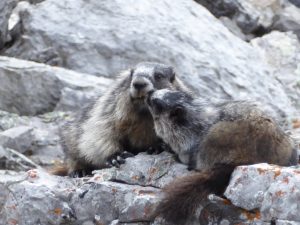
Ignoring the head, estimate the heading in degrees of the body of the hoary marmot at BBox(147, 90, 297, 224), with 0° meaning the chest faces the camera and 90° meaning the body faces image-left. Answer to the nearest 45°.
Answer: approximately 90°

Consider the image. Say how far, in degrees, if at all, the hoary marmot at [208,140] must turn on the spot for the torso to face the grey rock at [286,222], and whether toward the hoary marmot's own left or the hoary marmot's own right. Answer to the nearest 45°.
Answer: approximately 135° to the hoary marmot's own left

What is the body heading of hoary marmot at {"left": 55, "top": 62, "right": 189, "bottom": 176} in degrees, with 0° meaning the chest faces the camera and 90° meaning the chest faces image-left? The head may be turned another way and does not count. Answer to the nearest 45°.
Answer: approximately 315°

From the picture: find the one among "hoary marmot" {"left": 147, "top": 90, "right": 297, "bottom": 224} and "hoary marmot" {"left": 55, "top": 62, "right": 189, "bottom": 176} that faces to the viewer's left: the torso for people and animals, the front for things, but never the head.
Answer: "hoary marmot" {"left": 147, "top": 90, "right": 297, "bottom": 224}

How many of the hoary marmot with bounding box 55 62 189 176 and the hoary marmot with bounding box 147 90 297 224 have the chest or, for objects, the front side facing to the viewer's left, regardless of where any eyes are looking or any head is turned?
1

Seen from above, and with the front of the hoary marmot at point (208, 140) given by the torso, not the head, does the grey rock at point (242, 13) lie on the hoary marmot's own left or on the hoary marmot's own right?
on the hoary marmot's own right
